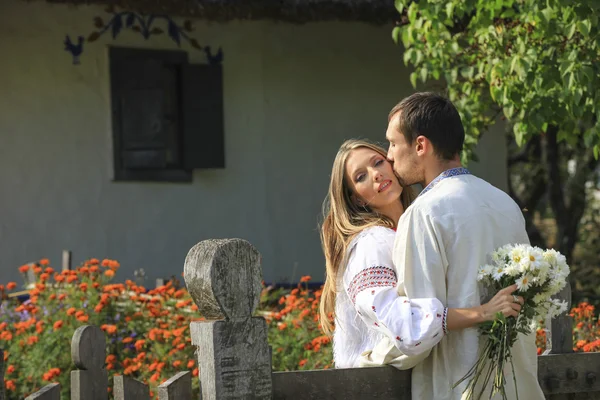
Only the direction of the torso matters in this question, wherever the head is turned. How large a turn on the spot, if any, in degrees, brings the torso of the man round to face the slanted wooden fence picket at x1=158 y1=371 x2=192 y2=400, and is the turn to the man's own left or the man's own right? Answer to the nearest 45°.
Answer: approximately 45° to the man's own left

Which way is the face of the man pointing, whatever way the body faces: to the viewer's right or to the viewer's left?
to the viewer's left
